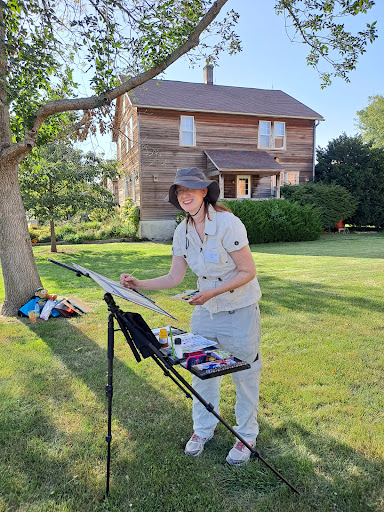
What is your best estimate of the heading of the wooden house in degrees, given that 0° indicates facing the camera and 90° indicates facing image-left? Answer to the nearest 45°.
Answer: approximately 0°

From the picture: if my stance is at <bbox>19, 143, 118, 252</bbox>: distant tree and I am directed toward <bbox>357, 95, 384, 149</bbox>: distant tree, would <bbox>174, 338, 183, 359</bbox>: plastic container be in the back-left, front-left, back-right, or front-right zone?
back-right

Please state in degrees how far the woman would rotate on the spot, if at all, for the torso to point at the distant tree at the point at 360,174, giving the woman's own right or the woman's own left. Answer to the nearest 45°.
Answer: approximately 180°

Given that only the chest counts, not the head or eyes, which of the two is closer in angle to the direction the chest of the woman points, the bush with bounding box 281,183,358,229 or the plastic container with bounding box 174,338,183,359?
the plastic container

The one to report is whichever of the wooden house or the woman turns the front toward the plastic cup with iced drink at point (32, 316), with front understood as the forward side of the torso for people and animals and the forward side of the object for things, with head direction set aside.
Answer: the wooden house

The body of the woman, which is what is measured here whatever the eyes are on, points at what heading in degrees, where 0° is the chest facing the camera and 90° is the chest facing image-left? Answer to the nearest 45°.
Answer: approximately 45°

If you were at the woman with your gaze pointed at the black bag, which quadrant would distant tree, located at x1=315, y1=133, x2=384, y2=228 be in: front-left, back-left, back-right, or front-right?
back-right

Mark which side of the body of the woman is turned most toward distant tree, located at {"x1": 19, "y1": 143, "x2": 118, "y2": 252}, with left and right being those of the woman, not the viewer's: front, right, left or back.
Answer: right

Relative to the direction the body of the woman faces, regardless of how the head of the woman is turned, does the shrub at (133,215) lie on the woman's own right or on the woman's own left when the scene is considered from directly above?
on the woman's own right

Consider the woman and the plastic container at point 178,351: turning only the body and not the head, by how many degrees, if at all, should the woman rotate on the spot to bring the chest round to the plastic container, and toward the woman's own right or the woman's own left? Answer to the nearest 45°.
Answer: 0° — they already face it

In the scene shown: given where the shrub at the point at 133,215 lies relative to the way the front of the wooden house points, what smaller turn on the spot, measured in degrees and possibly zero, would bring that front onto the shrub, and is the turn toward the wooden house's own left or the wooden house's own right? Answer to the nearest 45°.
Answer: approximately 90° to the wooden house's own right

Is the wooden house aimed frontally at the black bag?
yes

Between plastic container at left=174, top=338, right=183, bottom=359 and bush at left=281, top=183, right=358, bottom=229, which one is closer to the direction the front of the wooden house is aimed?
the plastic container

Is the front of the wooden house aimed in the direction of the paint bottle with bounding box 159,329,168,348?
yes
